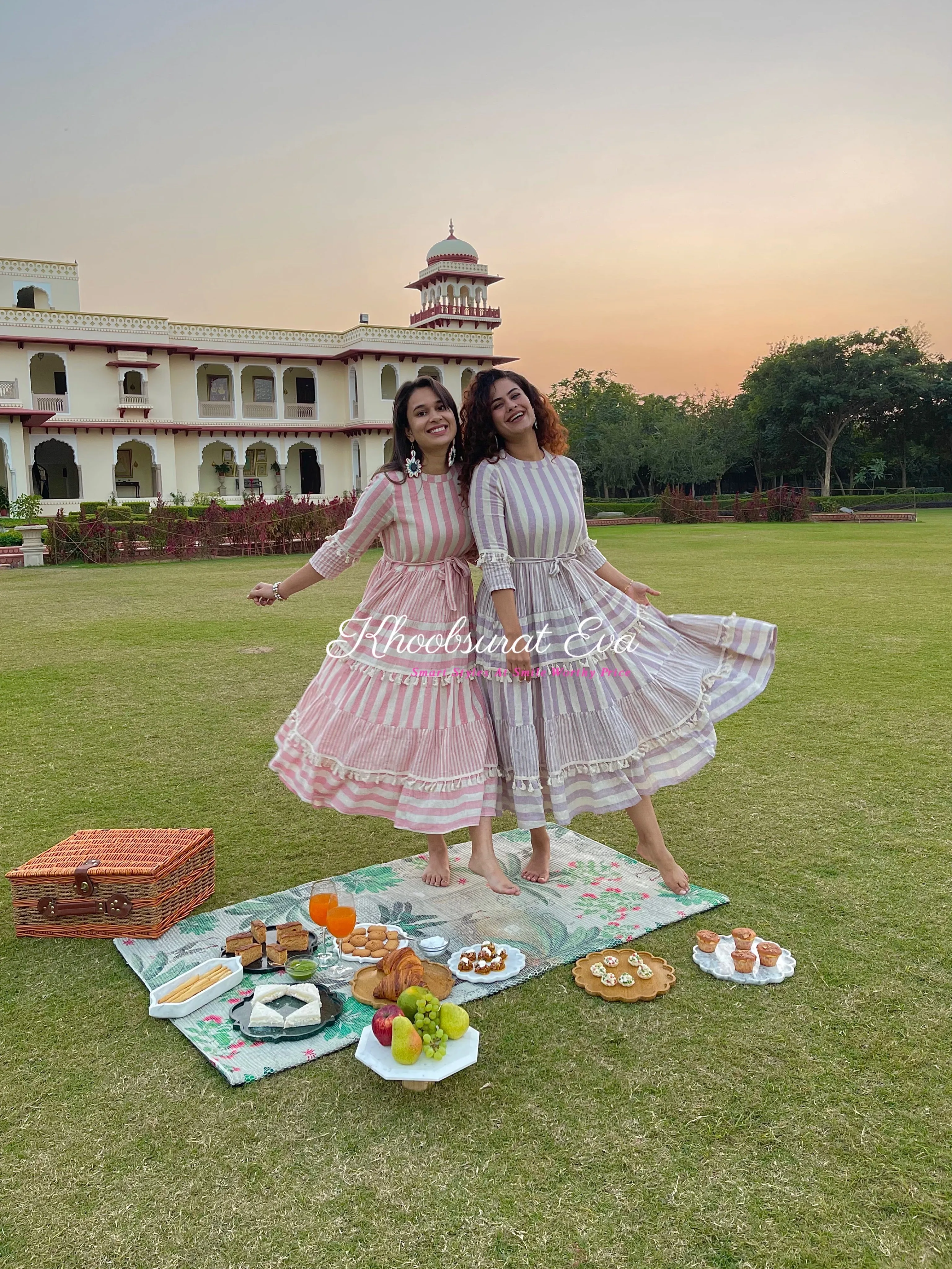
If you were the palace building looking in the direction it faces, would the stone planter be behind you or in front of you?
in front

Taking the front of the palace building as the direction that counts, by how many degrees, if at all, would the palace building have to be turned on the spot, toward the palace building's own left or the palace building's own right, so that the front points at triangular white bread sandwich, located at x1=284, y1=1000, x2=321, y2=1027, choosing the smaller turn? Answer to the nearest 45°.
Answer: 0° — it already faces it

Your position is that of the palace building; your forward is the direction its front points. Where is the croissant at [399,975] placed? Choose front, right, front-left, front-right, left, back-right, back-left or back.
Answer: front

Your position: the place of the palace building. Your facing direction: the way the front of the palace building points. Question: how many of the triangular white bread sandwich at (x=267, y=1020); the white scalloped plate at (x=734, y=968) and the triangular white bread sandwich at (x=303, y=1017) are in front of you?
3

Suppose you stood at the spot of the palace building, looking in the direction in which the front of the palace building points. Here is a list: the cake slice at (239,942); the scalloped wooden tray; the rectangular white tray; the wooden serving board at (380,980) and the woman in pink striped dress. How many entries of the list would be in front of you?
5

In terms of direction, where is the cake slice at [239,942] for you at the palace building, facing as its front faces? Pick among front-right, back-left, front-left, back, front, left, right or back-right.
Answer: front

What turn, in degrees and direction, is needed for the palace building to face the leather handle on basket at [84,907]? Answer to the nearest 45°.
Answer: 0° — it already faces it

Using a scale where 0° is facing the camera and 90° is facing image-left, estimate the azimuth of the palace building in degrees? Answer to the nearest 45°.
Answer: approximately 0°

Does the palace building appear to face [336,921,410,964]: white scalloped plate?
yes

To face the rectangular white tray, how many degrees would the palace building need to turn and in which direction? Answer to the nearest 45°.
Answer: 0° — it already faces it

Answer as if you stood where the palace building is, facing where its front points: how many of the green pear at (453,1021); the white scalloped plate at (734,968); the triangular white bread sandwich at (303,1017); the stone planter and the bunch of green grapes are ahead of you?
5

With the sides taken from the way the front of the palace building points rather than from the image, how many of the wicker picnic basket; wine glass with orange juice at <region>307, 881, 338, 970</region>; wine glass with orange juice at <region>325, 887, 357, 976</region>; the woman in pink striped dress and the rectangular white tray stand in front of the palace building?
5

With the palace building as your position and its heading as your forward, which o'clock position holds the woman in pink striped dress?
The woman in pink striped dress is roughly at 12 o'clock from the palace building.

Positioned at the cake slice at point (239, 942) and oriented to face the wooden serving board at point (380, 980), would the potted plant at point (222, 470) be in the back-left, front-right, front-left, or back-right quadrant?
back-left

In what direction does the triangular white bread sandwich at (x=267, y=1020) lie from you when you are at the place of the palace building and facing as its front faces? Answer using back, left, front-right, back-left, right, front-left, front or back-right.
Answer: front

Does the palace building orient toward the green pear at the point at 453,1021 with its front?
yes

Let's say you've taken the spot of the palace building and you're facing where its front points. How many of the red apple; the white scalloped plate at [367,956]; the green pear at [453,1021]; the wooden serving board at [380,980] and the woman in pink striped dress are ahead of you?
5

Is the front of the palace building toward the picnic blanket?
yes

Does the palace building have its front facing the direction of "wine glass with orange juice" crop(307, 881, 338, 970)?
yes

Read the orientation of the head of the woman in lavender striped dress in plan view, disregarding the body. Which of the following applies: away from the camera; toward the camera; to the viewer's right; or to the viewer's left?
toward the camera
